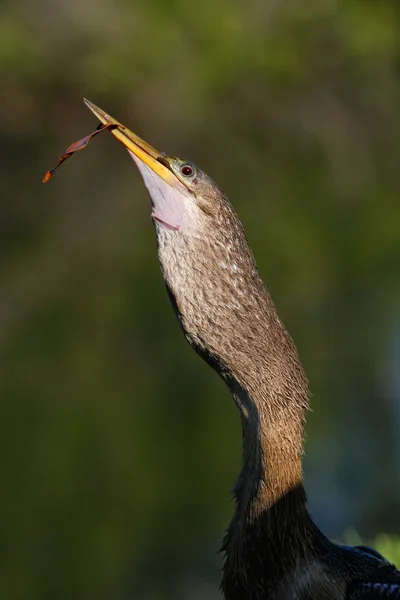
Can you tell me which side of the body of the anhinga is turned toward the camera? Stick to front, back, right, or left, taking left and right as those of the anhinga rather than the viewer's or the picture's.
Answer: left
